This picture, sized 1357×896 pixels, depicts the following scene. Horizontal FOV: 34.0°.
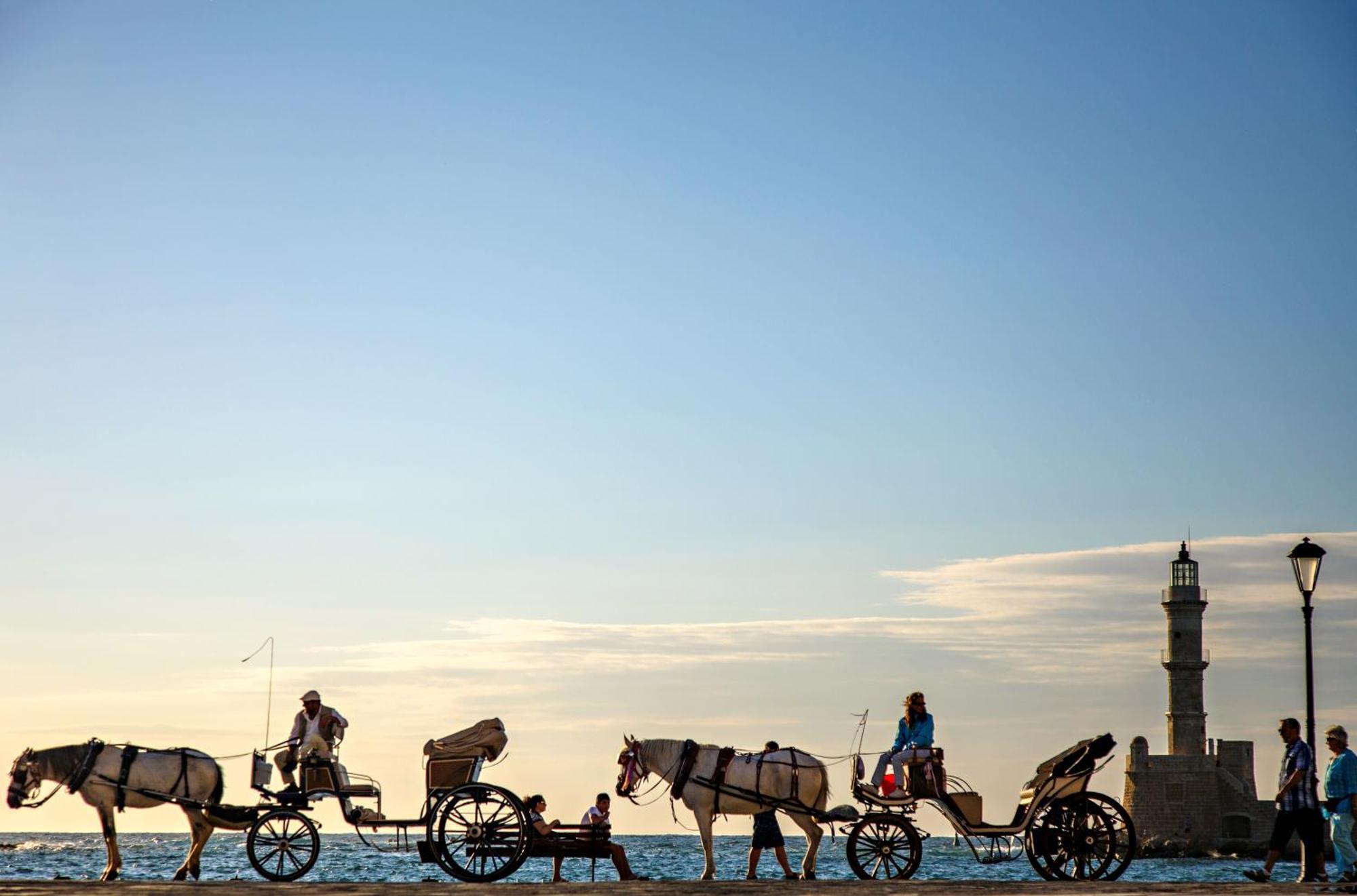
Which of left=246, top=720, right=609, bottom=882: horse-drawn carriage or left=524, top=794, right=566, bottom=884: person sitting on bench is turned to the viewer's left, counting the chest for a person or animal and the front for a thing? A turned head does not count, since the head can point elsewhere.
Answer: the horse-drawn carriage

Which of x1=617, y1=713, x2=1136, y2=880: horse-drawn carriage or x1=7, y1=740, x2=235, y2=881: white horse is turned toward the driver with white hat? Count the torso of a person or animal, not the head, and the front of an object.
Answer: the horse-drawn carriage

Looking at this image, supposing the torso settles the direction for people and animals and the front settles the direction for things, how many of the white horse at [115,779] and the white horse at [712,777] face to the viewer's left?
2

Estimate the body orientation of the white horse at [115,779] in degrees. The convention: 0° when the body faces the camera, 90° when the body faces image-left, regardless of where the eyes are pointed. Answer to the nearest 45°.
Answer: approximately 90°

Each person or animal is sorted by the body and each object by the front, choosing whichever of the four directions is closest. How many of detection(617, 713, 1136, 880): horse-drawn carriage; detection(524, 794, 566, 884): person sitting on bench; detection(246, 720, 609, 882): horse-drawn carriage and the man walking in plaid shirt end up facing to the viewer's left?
3

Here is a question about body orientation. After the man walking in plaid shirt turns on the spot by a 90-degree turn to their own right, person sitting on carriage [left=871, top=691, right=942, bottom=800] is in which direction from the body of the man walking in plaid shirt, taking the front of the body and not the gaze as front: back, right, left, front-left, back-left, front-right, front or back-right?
left

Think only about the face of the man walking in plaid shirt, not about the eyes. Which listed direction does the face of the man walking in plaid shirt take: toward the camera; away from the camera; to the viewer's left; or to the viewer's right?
to the viewer's left

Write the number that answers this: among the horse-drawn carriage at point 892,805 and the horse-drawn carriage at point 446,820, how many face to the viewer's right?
0

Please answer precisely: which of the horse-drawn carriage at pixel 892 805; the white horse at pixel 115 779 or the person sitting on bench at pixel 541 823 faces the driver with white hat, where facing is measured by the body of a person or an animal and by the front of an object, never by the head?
the horse-drawn carriage

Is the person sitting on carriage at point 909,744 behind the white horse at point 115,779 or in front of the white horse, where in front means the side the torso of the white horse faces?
behind

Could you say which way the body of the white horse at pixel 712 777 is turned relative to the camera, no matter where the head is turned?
to the viewer's left

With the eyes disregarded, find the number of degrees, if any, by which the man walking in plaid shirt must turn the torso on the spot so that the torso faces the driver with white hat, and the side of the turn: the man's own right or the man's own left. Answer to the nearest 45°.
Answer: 0° — they already face them

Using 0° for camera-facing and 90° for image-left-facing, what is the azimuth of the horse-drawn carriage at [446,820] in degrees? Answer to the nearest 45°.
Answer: approximately 90°

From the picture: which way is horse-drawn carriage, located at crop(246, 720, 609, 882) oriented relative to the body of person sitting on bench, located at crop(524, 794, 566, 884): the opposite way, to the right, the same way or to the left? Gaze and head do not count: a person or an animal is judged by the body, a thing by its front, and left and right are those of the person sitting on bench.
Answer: the opposite way

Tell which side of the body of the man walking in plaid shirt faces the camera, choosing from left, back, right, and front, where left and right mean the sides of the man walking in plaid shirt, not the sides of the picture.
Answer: left

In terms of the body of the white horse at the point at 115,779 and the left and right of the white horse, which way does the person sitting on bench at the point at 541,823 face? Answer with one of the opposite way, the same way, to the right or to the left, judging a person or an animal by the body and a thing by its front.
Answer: the opposite way

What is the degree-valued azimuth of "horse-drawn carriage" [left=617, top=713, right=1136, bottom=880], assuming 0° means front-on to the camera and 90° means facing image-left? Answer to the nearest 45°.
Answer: approximately 90°

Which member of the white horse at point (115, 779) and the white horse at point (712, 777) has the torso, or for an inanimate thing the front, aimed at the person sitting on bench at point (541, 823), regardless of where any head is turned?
the white horse at point (712, 777)
